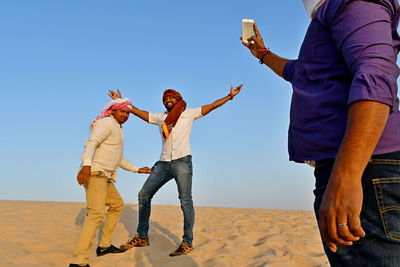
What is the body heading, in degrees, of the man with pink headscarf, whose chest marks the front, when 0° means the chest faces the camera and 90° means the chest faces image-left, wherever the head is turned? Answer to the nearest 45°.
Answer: approximately 315°

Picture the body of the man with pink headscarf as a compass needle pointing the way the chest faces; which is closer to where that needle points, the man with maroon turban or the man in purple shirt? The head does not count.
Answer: the man in purple shirt

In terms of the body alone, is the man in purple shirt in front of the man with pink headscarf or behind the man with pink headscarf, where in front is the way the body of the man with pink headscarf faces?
in front
